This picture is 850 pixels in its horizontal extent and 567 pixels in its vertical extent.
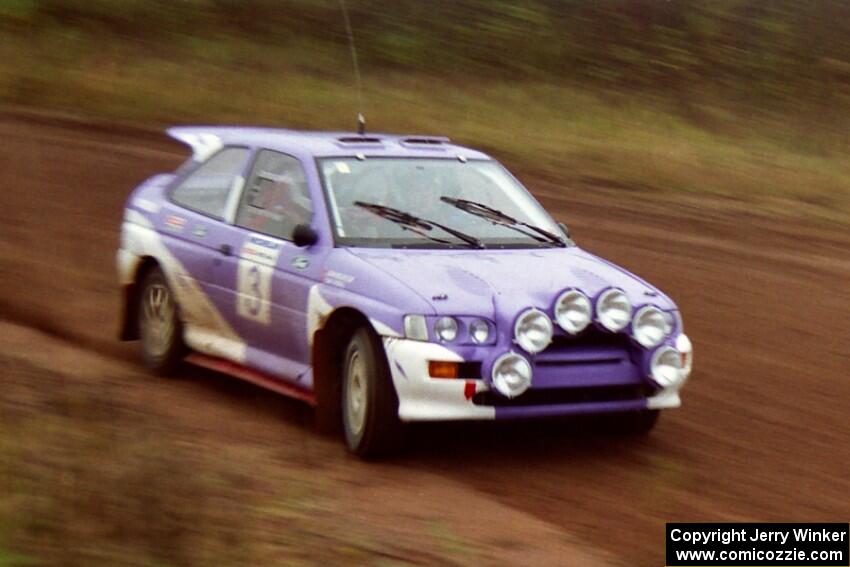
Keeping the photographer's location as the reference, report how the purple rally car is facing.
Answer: facing the viewer and to the right of the viewer
